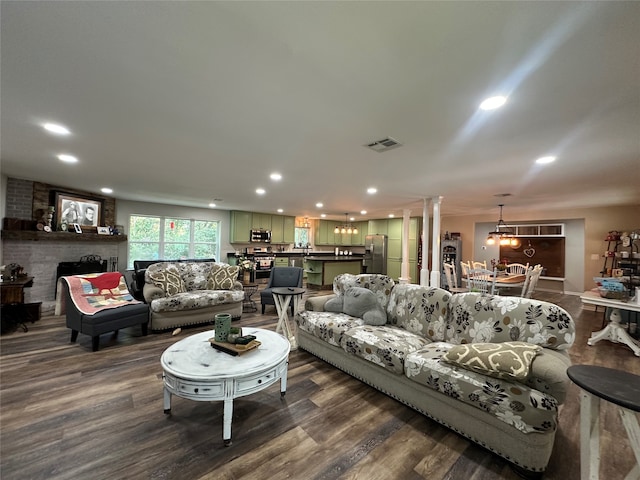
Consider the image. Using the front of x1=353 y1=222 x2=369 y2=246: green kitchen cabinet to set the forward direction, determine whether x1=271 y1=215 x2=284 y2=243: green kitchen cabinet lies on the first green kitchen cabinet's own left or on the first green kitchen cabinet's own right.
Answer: on the first green kitchen cabinet's own right

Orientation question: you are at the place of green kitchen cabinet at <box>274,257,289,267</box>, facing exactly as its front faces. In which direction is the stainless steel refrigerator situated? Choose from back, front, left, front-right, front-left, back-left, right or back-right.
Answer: left

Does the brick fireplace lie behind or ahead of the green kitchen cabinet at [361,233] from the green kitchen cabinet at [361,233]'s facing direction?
ahead

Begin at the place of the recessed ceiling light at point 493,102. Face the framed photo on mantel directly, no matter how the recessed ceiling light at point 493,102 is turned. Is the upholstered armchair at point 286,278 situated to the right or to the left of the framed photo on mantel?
right

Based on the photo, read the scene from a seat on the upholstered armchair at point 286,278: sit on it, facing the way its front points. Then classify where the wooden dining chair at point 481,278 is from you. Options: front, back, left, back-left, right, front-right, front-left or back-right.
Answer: back-left

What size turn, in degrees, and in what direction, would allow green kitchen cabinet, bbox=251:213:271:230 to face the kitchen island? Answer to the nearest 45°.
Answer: approximately 45° to its left

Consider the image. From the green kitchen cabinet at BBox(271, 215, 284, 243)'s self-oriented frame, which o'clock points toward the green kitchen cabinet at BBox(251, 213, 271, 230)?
the green kitchen cabinet at BBox(251, 213, 271, 230) is roughly at 2 o'clock from the green kitchen cabinet at BBox(271, 215, 284, 243).

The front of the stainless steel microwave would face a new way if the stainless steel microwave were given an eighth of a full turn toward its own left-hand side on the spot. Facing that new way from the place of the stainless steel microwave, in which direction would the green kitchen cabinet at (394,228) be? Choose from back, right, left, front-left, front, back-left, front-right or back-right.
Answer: front-left

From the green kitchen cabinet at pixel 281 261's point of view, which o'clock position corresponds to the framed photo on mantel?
The framed photo on mantel is roughly at 2 o'clock from the green kitchen cabinet.

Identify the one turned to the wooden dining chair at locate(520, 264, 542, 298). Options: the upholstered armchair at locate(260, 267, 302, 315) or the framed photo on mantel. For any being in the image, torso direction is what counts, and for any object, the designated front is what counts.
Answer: the framed photo on mantel

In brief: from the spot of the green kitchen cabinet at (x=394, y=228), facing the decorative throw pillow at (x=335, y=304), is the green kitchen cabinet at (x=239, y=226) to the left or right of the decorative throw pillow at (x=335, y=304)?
right

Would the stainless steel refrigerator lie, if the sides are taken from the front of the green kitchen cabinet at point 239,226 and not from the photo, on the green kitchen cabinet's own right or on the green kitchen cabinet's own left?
on the green kitchen cabinet's own left

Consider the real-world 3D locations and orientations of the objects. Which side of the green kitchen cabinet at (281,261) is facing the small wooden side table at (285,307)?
front

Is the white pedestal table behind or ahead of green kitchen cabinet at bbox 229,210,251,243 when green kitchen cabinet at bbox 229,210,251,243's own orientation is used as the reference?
ahead
